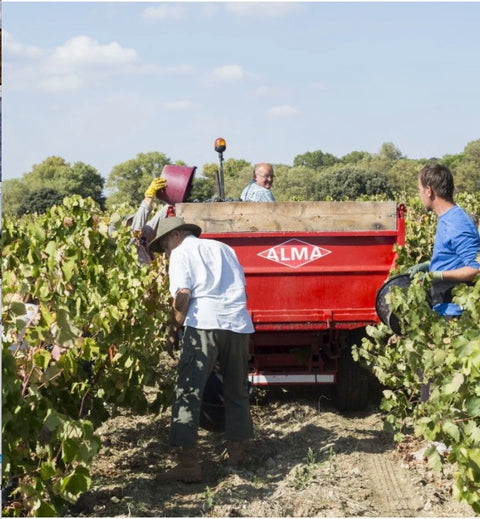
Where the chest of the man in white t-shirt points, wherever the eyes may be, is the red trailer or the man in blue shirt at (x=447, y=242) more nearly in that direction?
the red trailer

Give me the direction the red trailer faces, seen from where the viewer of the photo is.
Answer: facing away from the viewer

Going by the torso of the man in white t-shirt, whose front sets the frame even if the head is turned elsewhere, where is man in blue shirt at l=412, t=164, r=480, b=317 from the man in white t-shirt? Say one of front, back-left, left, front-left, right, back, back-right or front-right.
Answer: back-right

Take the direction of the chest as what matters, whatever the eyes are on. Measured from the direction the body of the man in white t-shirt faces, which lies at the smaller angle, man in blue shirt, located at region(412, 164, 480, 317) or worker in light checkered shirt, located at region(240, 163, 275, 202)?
the worker in light checkered shirt

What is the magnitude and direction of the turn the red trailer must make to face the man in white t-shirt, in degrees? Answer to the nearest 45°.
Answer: approximately 135° to its left

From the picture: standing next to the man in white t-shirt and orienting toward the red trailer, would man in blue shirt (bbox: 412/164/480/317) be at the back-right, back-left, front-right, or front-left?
front-right

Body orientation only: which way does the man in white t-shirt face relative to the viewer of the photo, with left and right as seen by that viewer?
facing away from the viewer and to the left of the viewer

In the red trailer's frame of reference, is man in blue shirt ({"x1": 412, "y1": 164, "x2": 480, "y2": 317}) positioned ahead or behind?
behind

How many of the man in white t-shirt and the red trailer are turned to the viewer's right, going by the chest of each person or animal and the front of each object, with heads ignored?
0
